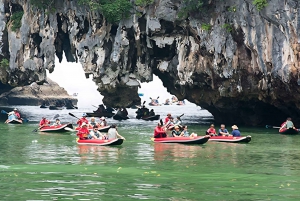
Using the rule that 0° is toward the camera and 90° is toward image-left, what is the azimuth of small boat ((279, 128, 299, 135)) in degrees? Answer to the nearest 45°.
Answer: approximately 270°

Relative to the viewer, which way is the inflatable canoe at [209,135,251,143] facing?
to the viewer's right

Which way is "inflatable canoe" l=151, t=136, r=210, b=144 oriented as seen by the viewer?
to the viewer's right

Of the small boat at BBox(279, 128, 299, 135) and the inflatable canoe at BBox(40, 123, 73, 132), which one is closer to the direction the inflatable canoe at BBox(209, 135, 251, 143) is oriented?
the small boat
